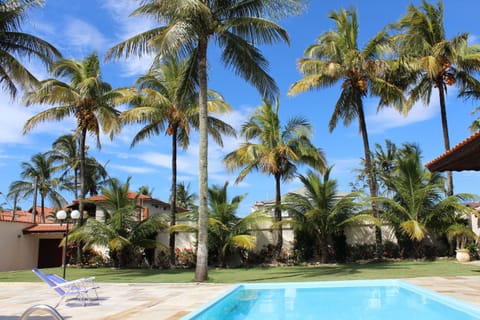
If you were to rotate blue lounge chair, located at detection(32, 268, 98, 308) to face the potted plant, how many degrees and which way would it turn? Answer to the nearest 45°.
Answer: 0° — it already faces it

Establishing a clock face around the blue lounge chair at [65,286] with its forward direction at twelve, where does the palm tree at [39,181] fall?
The palm tree is roughly at 9 o'clock from the blue lounge chair.

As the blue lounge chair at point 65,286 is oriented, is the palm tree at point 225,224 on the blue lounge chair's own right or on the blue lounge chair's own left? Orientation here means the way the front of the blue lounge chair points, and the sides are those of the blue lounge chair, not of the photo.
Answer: on the blue lounge chair's own left

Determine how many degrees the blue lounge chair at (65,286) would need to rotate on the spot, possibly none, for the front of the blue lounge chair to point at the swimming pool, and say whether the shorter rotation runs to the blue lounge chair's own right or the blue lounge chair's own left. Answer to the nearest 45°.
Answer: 0° — it already faces it

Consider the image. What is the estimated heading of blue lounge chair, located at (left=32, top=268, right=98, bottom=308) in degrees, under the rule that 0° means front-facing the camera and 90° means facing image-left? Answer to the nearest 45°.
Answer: approximately 270°

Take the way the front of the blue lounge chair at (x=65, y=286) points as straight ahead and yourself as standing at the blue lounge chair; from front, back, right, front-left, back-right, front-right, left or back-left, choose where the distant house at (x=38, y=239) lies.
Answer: left

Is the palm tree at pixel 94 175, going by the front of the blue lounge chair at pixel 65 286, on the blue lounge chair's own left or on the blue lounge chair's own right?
on the blue lounge chair's own left

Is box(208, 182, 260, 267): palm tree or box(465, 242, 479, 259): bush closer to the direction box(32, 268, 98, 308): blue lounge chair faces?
the bush

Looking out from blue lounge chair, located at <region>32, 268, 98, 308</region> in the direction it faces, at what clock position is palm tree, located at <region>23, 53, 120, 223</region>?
The palm tree is roughly at 9 o'clock from the blue lounge chair.

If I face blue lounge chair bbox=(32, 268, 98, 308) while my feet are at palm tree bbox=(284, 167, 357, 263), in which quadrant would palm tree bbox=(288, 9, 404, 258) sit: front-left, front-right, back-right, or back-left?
back-left
